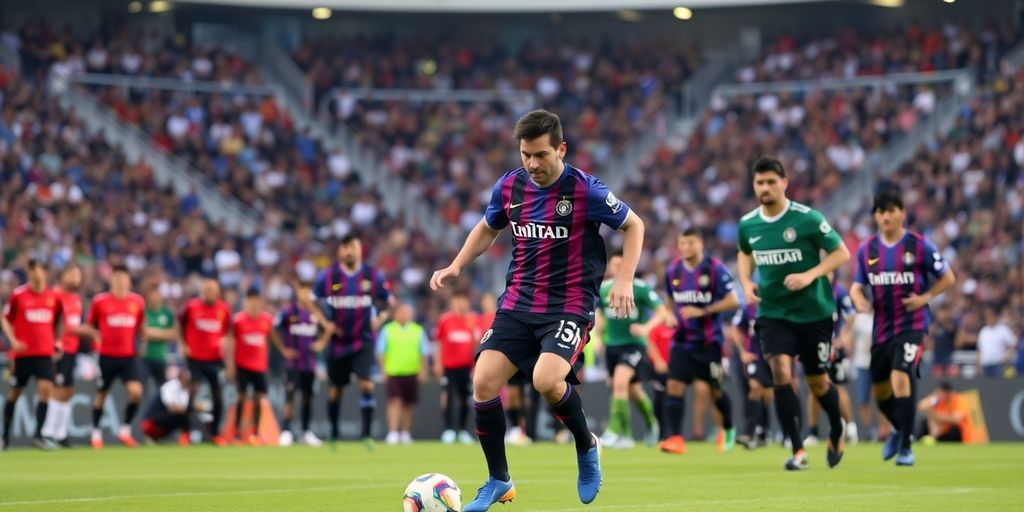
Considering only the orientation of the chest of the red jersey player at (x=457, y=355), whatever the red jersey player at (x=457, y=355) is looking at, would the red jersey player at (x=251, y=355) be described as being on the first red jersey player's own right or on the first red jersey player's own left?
on the first red jersey player's own right

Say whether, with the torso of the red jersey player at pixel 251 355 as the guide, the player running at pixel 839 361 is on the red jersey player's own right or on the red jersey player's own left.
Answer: on the red jersey player's own left

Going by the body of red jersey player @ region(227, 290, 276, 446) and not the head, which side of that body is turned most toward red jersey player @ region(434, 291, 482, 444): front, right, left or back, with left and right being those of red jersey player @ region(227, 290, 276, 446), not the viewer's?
left

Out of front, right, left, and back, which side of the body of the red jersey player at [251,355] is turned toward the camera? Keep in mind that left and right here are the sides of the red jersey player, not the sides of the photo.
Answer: front

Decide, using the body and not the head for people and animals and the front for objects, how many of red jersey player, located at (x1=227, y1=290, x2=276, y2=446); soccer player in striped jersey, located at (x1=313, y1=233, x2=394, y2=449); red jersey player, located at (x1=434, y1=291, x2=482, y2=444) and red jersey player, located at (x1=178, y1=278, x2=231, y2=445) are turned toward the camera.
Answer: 4

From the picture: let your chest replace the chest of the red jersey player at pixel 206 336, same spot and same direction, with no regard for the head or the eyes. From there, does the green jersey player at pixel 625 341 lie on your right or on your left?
on your left

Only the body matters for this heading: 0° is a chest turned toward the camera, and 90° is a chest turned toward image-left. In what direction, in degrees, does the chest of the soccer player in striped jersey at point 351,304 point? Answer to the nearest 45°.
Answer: approximately 0°

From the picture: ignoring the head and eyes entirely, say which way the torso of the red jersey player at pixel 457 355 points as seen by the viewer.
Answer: toward the camera

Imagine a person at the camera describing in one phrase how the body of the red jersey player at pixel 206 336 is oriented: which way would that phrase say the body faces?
toward the camera
